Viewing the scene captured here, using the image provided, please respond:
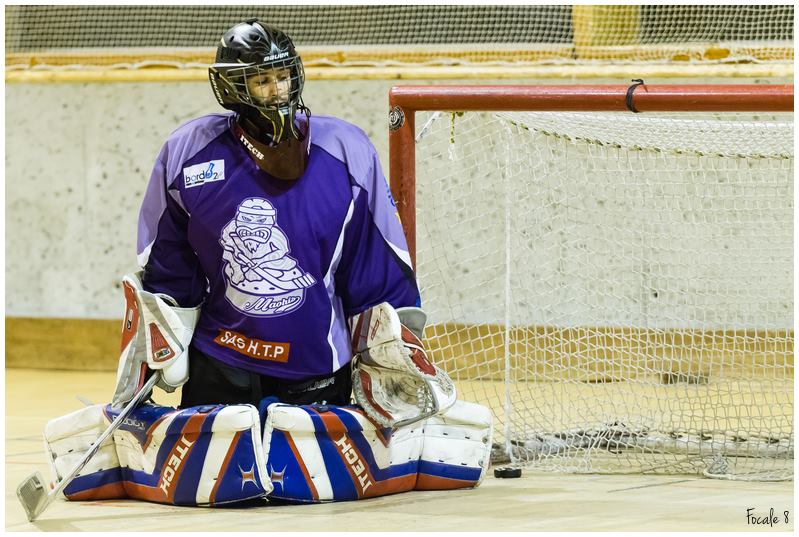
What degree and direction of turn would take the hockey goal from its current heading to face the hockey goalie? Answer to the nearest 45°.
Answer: approximately 45° to its right

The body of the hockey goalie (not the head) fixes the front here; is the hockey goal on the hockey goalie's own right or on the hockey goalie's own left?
on the hockey goalie's own left

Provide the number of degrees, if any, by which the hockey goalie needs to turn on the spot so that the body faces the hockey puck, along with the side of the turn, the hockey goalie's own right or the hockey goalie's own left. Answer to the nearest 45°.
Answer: approximately 90° to the hockey goalie's own left

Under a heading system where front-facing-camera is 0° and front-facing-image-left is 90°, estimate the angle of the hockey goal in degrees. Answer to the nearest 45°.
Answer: approximately 0°

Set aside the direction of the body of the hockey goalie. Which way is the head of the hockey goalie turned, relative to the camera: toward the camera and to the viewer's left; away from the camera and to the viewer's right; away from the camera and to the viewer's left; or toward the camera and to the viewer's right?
toward the camera and to the viewer's right

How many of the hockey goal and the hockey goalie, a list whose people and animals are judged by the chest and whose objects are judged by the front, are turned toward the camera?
2

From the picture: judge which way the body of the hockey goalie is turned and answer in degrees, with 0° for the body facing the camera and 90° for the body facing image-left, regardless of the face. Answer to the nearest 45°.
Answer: approximately 0°
